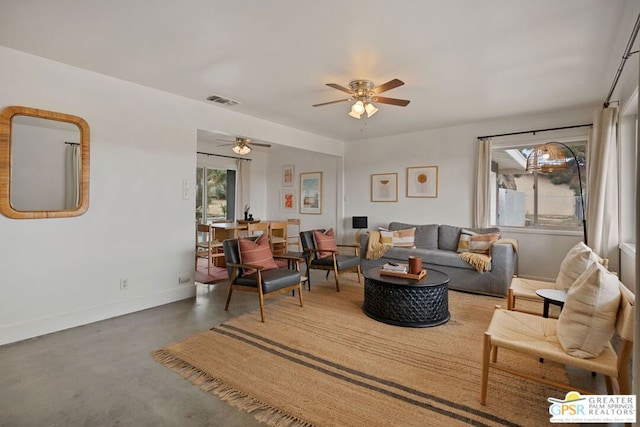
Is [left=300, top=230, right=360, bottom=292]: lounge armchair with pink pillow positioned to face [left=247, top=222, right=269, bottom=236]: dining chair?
no

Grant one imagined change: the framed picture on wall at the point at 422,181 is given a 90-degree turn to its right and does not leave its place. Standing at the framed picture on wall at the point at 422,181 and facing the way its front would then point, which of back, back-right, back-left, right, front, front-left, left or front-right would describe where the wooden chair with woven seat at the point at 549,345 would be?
left

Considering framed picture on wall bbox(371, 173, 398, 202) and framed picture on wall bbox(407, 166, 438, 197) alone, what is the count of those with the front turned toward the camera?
2

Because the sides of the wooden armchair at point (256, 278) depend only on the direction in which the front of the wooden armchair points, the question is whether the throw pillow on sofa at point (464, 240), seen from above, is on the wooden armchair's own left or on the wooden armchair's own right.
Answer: on the wooden armchair's own left

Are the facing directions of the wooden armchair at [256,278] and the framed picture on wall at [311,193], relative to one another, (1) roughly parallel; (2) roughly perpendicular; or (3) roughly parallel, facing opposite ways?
roughly perpendicular

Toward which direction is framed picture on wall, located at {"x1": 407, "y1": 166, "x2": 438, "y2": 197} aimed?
toward the camera

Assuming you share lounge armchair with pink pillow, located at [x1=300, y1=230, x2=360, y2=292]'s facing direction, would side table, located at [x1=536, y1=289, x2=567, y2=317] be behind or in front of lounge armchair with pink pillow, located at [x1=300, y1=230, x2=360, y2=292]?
in front

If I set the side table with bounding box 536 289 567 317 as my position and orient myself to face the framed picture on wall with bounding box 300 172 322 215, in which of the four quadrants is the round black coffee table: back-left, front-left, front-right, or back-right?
front-left

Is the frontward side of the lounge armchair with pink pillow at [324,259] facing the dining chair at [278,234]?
no

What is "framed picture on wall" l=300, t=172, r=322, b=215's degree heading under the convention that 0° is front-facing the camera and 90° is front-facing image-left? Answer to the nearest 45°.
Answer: approximately 45°

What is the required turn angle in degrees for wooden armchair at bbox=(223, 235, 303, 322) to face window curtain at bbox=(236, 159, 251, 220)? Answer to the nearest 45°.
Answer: approximately 135° to its left

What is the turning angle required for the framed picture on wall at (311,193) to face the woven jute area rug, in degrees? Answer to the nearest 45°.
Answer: approximately 45° to its left

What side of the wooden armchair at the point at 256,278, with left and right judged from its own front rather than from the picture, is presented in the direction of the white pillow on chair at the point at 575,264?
front

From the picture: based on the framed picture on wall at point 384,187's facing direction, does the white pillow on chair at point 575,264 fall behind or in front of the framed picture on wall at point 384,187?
in front

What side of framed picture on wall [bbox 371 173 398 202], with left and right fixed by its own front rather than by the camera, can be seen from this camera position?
front

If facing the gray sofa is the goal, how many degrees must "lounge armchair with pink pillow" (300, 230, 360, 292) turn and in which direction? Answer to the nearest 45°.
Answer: approximately 45° to its left

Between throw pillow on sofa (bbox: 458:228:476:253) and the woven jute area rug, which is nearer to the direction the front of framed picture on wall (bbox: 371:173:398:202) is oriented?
the woven jute area rug

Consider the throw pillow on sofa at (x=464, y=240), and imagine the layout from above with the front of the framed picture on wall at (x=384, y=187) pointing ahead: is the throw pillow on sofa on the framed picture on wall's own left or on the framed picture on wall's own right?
on the framed picture on wall's own left

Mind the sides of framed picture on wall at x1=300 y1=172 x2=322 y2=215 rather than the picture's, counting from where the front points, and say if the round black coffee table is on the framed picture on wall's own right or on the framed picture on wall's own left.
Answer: on the framed picture on wall's own left

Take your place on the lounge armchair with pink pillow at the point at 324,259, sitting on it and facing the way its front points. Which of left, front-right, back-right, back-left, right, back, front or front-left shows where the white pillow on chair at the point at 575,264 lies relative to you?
front

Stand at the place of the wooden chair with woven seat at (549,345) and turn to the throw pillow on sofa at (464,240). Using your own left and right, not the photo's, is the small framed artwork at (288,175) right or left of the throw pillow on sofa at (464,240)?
left

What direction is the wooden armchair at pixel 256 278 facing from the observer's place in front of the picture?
facing the viewer and to the right of the viewer

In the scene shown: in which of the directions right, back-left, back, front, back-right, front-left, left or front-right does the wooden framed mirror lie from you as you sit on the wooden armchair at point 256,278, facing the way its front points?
back-right

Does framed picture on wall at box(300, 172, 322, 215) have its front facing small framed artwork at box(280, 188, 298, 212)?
no
